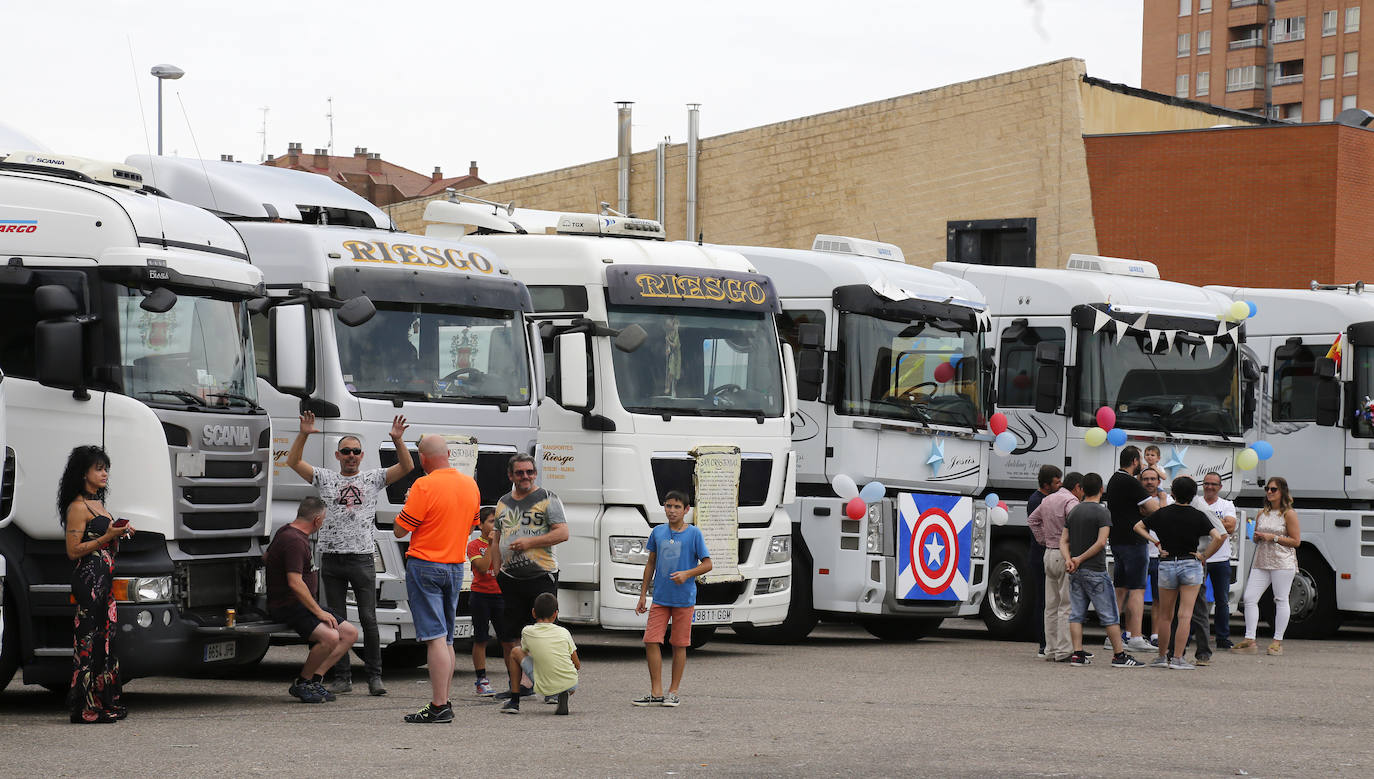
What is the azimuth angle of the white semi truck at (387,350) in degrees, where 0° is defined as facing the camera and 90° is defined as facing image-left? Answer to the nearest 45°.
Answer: approximately 315°

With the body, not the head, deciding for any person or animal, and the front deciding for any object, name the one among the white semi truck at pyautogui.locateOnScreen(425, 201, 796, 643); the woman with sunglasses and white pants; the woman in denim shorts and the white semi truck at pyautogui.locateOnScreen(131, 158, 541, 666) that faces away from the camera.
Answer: the woman in denim shorts

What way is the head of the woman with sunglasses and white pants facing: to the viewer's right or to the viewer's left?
to the viewer's left

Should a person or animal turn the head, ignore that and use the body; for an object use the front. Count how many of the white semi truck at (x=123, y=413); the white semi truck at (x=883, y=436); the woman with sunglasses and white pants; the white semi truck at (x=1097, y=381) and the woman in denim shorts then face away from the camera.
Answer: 1

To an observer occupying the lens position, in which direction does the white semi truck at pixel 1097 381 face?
facing the viewer and to the right of the viewer

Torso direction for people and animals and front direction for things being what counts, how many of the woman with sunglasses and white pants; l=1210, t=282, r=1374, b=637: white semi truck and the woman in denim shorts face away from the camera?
1

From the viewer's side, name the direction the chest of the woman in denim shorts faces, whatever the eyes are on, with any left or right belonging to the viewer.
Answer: facing away from the viewer

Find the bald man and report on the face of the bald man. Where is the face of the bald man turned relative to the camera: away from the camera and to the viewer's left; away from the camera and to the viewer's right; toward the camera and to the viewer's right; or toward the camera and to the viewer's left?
away from the camera and to the viewer's left

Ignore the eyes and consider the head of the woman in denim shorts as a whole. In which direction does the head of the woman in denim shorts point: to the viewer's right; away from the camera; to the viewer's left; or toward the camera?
away from the camera

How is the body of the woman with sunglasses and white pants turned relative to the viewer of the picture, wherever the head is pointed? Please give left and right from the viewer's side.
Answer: facing the viewer and to the left of the viewer

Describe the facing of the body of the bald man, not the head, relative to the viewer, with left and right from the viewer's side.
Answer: facing away from the viewer and to the left of the viewer

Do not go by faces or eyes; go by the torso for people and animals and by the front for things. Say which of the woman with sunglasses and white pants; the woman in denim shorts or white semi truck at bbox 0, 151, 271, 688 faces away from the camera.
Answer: the woman in denim shorts
